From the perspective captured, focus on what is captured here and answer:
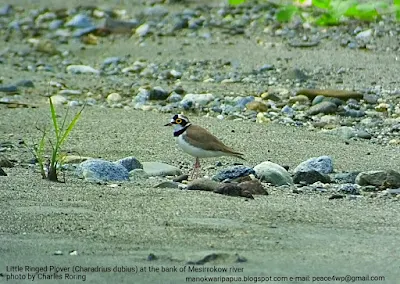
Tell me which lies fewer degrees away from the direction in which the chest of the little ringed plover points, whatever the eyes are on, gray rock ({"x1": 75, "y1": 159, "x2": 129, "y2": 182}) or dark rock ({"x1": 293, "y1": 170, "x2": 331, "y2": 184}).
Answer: the gray rock

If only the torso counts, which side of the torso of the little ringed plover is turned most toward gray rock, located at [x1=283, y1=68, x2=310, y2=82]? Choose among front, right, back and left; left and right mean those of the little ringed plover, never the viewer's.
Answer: right

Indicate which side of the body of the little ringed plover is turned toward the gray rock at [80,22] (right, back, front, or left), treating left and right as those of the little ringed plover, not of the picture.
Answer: right

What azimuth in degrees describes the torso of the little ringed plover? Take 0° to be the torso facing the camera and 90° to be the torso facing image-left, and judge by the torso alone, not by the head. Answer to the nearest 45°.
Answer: approximately 90°

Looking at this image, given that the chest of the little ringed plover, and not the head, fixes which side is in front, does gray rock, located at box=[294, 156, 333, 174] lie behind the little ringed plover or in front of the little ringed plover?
behind

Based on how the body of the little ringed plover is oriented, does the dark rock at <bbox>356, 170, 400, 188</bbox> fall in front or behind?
behind

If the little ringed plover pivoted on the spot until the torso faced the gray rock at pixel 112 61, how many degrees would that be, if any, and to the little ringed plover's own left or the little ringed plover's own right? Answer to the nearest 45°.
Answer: approximately 90° to the little ringed plover's own right

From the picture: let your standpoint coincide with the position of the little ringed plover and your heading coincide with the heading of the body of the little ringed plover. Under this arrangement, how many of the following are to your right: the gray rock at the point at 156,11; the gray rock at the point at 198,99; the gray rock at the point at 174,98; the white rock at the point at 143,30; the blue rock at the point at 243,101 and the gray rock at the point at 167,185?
5

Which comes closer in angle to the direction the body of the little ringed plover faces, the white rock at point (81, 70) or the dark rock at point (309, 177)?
the white rock

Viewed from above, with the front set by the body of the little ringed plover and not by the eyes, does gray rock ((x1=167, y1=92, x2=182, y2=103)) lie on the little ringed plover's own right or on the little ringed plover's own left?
on the little ringed plover's own right

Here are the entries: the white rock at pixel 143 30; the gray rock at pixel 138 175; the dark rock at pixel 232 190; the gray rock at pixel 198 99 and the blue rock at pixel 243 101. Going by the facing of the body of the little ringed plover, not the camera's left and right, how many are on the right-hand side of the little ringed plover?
3

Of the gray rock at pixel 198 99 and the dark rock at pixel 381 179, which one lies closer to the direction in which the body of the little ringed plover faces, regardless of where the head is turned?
the gray rock

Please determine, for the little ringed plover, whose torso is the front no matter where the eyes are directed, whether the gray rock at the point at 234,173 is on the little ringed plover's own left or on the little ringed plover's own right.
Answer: on the little ringed plover's own left

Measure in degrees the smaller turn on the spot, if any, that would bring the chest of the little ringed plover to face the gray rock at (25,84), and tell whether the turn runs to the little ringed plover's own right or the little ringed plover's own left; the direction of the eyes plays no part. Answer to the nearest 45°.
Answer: approximately 45° to the little ringed plover's own right
